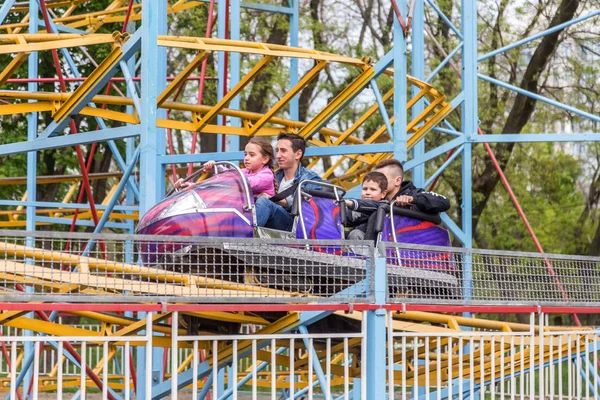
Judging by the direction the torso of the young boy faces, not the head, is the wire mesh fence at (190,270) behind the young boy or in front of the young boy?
in front

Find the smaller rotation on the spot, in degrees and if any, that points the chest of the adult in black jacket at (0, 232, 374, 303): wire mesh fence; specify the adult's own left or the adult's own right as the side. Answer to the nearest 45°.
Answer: approximately 45° to the adult's own left

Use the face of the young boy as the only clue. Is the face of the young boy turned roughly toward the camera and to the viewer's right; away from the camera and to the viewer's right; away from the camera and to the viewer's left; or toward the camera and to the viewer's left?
toward the camera and to the viewer's left

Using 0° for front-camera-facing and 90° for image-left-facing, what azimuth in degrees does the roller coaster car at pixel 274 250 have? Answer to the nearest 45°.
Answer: approximately 90°

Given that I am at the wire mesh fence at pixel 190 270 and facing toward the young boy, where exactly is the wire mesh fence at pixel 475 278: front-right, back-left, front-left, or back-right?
front-right

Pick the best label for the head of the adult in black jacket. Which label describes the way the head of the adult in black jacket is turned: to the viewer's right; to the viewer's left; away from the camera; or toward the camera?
to the viewer's left

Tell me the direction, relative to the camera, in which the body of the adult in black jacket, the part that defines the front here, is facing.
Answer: to the viewer's left
